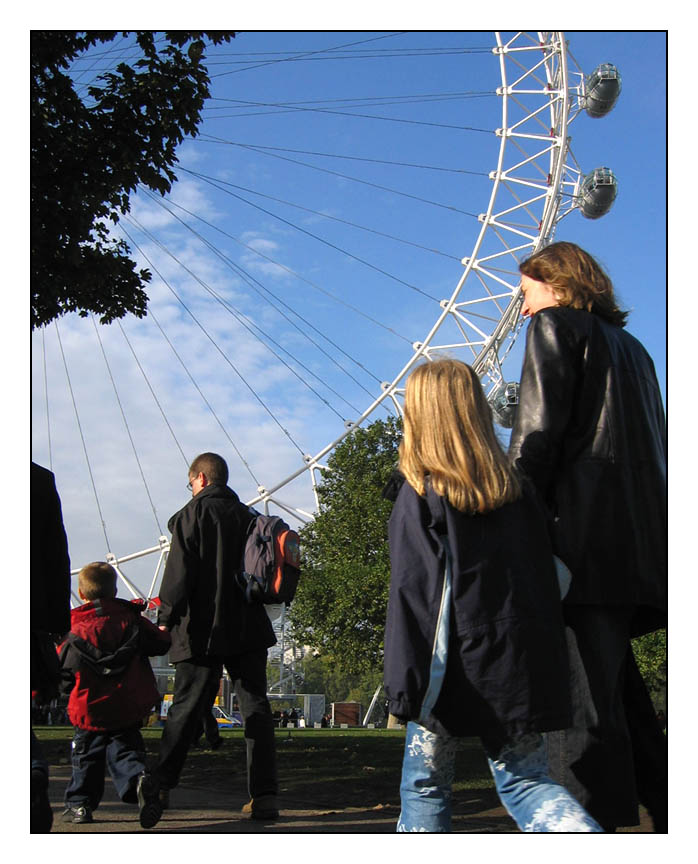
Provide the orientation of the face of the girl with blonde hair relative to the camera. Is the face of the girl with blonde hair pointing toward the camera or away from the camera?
away from the camera

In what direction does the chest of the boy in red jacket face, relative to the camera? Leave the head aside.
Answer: away from the camera

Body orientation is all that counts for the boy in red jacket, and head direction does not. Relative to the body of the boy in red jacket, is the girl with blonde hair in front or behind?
behind

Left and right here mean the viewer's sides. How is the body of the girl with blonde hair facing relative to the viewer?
facing away from the viewer and to the left of the viewer

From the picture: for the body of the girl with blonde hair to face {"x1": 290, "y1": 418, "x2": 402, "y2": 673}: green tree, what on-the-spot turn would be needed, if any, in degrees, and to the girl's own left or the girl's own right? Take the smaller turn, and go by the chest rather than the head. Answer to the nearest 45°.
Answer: approximately 45° to the girl's own right
